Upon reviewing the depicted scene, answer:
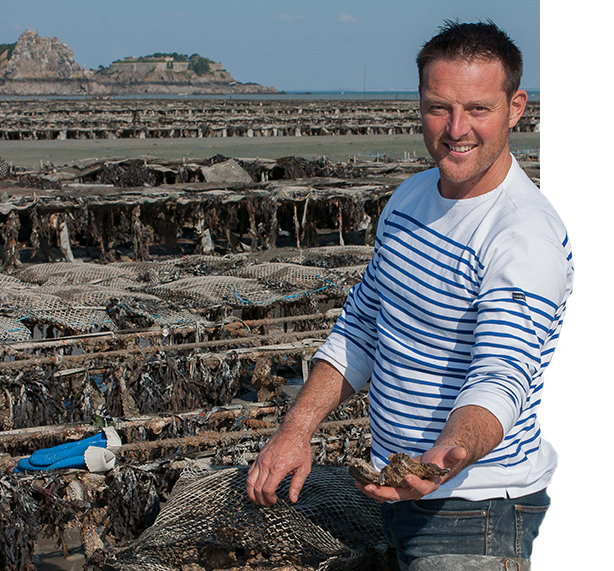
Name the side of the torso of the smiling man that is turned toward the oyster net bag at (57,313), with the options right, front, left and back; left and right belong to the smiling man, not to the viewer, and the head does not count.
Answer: right

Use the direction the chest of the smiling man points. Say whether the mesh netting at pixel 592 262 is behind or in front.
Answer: behind

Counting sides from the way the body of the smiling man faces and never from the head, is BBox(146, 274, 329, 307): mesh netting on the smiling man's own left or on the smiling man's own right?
on the smiling man's own right

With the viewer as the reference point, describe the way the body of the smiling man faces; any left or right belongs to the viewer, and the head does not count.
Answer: facing the viewer and to the left of the viewer

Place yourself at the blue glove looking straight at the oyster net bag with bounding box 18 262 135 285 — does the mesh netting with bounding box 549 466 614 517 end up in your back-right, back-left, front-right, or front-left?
back-right

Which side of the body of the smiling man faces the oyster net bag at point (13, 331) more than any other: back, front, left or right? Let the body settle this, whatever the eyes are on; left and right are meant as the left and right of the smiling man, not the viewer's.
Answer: right

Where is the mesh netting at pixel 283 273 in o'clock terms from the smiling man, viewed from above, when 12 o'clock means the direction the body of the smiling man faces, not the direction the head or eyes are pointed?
The mesh netting is roughly at 4 o'clock from the smiling man.

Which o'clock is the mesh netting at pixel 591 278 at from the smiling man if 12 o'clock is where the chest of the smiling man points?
The mesh netting is roughly at 5 o'clock from the smiling man.

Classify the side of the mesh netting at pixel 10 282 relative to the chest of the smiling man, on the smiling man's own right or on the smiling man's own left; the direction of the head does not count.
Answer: on the smiling man's own right
